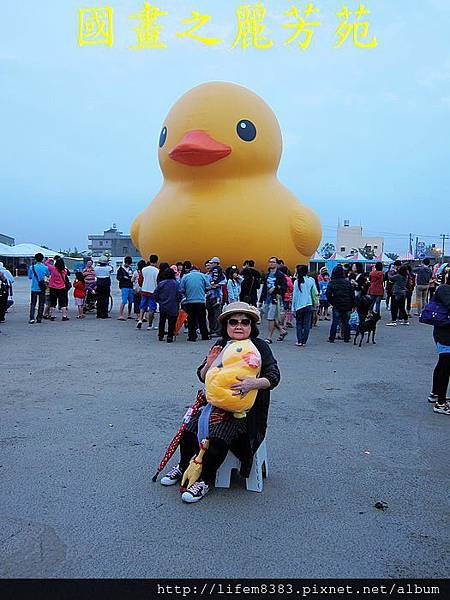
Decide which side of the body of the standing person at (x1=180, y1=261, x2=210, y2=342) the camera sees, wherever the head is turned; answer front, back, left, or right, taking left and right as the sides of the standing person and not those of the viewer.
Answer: back

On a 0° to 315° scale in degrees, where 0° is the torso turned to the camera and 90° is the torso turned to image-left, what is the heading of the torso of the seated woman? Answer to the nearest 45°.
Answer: approximately 45°

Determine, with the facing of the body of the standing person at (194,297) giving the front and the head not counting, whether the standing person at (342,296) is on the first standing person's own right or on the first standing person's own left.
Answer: on the first standing person's own right

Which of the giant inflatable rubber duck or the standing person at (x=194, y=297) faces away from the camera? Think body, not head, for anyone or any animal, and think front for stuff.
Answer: the standing person

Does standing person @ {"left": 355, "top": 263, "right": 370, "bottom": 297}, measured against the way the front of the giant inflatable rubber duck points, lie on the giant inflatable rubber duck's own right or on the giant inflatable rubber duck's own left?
on the giant inflatable rubber duck's own left

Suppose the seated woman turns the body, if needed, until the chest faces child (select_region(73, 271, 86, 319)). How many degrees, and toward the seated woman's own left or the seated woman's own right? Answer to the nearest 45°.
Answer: approximately 135° to the seated woman's own right

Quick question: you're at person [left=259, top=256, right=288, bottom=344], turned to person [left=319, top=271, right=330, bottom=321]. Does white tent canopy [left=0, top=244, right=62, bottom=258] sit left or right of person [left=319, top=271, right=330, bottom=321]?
left

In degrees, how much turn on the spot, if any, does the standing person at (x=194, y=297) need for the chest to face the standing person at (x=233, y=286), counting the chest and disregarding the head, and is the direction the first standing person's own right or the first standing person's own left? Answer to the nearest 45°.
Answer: approximately 45° to the first standing person's own right
